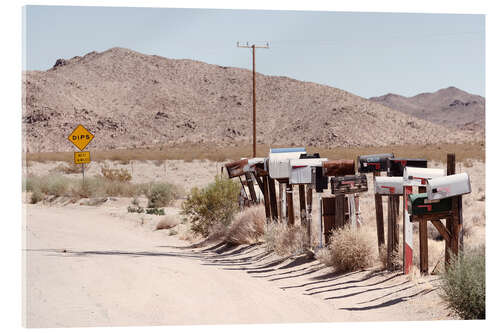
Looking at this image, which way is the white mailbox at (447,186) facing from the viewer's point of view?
to the viewer's left

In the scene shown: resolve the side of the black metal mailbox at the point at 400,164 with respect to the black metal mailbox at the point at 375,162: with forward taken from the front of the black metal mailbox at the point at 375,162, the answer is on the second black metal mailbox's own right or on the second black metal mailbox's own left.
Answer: on the second black metal mailbox's own left

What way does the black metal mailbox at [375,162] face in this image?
to the viewer's left

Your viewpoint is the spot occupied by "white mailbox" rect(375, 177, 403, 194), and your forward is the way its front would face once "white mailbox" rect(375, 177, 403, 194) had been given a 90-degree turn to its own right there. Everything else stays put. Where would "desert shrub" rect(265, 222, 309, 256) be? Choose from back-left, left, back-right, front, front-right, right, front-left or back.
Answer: front-left

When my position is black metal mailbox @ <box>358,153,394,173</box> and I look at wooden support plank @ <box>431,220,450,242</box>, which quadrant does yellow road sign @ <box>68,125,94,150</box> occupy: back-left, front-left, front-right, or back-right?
back-right

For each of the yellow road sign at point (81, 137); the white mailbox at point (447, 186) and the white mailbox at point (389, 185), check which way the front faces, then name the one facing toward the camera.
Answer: the yellow road sign

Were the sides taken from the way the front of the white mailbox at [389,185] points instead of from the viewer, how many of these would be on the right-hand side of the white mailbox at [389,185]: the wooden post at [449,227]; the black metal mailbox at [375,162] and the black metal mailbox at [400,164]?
2

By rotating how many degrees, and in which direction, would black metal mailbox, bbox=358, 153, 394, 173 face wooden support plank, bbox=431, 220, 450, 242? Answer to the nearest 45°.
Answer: approximately 90° to its left

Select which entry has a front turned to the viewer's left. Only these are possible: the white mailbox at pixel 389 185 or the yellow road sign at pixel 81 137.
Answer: the white mailbox

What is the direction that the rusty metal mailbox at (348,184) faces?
to the viewer's left

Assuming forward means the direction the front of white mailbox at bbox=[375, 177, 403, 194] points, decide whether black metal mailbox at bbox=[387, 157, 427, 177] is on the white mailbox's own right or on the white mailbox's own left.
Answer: on the white mailbox's own right

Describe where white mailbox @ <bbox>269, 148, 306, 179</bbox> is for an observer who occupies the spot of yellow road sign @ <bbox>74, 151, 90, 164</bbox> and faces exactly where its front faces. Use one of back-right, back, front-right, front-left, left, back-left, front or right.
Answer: front-left

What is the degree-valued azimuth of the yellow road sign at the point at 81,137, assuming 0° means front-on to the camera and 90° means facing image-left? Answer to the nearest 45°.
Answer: approximately 0°
